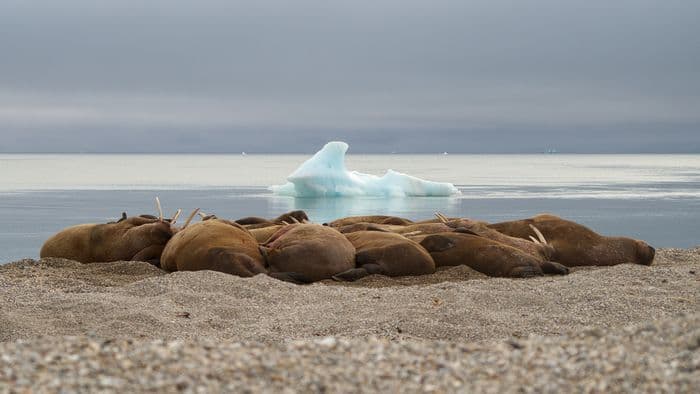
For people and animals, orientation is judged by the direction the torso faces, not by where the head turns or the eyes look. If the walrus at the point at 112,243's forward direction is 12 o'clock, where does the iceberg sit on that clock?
The iceberg is roughly at 10 o'clock from the walrus.

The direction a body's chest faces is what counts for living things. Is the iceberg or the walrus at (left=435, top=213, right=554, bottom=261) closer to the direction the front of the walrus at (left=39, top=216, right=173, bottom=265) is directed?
the walrus

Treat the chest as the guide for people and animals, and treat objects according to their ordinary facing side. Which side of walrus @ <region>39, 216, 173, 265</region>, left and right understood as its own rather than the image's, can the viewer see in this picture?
right

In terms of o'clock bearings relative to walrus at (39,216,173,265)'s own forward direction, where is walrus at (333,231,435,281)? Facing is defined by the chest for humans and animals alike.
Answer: walrus at (333,231,435,281) is roughly at 1 o'clock from walrus at (39,216,173,265).

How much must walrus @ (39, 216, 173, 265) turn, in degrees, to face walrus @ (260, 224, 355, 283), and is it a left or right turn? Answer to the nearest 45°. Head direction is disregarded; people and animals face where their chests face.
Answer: approximately 45° to its right

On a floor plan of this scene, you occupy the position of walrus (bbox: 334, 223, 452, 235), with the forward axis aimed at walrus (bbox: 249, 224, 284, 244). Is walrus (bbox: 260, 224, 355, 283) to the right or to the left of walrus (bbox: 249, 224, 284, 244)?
left

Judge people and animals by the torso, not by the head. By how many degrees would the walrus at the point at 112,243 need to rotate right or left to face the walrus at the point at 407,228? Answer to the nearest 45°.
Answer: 0° — it already faces it

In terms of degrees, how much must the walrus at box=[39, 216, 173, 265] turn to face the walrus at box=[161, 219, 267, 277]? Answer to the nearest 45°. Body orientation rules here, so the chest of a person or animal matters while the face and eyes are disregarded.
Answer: approximately 45° to its right
